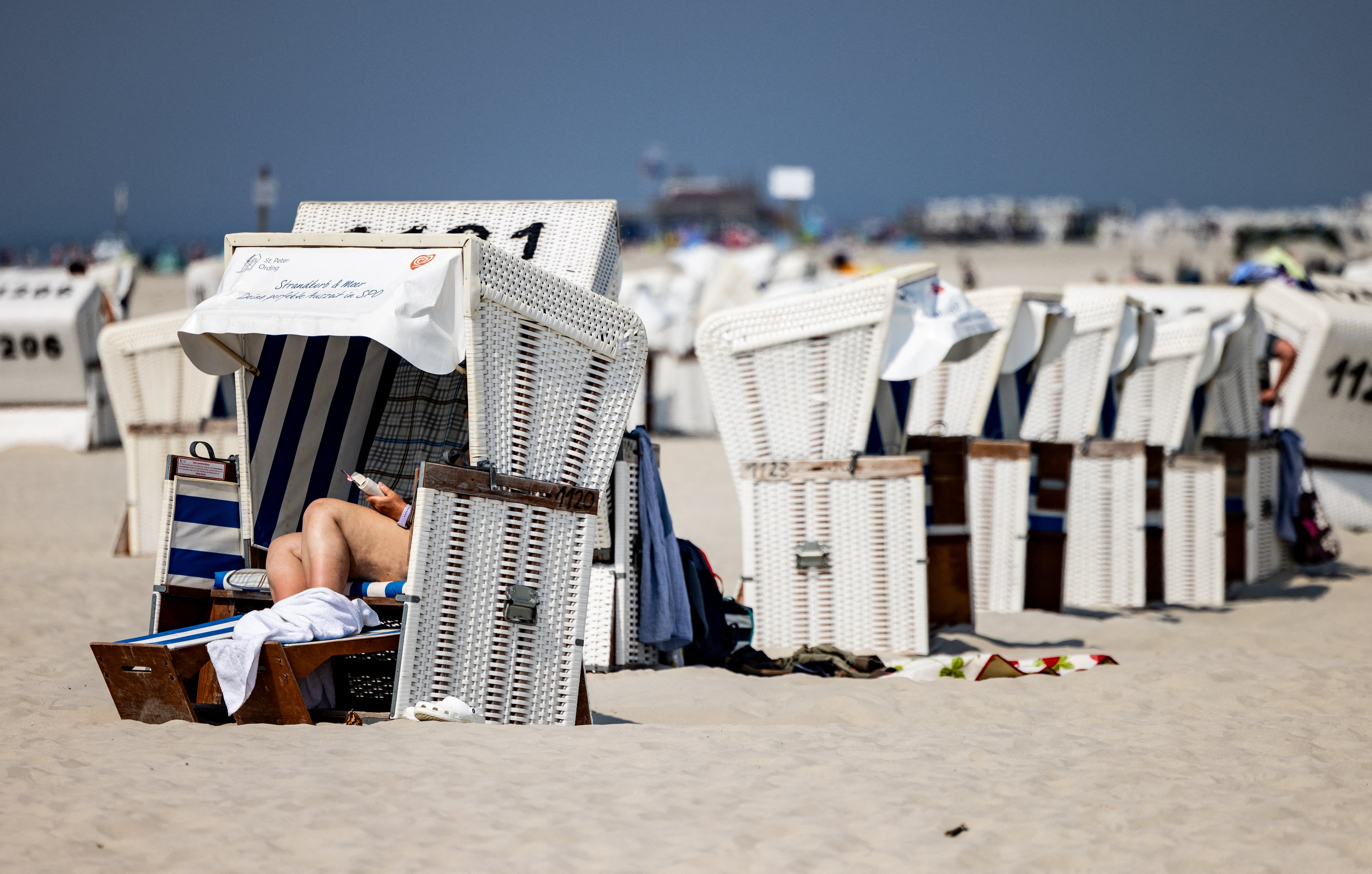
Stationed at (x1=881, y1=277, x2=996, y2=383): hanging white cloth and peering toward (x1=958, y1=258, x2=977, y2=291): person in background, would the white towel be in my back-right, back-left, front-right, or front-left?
back-left

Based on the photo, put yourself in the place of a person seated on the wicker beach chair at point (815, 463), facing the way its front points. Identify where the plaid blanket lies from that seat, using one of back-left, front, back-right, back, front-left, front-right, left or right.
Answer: back
